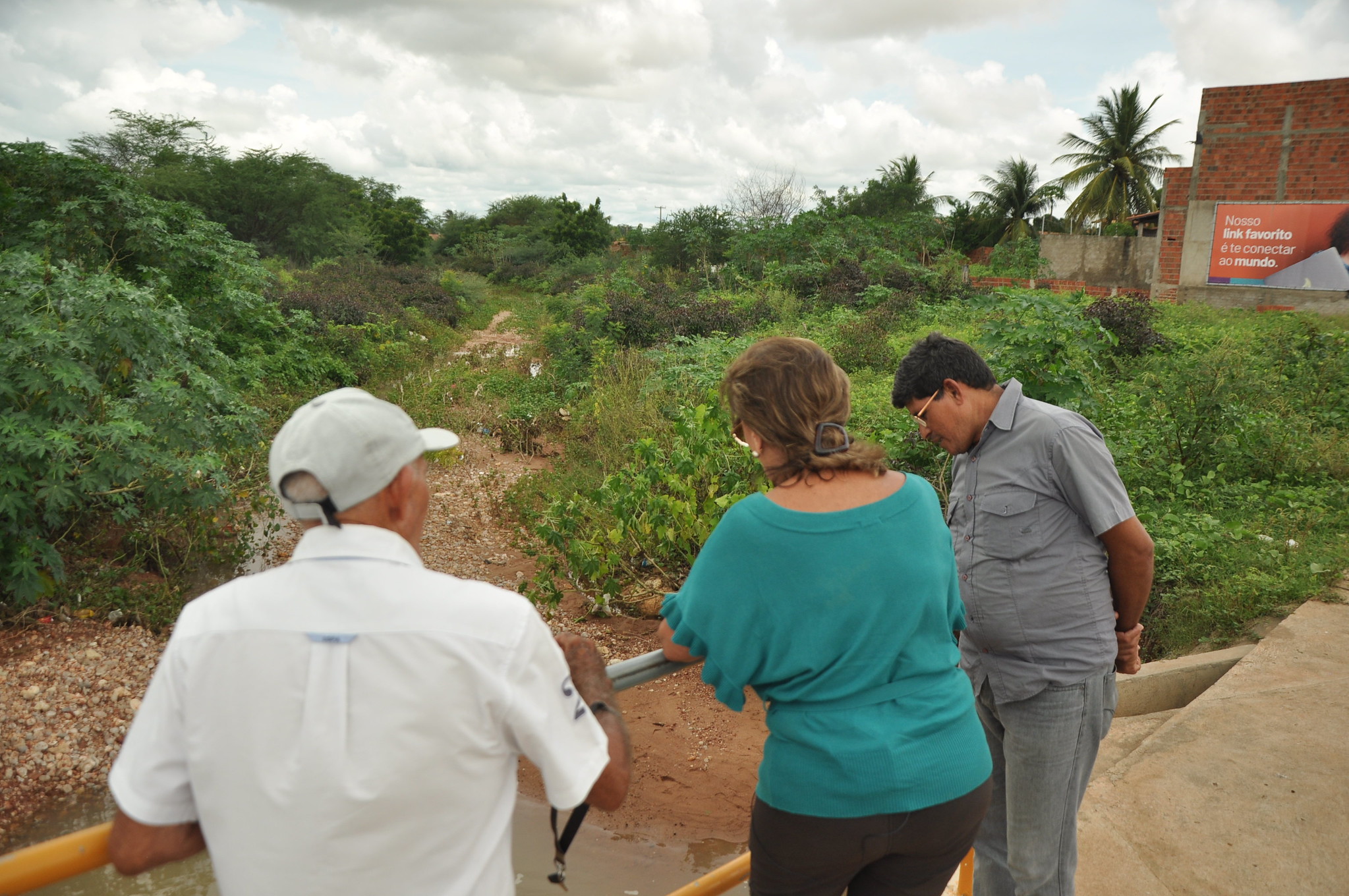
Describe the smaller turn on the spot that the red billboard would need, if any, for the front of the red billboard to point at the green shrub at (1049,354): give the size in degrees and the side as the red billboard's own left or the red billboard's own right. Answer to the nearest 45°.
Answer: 0° — it already faces it

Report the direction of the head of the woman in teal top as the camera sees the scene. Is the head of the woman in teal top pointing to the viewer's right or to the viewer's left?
to the viewer's left

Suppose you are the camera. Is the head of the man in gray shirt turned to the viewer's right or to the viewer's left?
to the viewer's left

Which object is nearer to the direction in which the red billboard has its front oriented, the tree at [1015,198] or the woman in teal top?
the woman in teal top

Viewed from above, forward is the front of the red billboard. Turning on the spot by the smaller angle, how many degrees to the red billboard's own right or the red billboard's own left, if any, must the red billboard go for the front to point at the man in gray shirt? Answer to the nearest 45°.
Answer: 0° — it already faces them

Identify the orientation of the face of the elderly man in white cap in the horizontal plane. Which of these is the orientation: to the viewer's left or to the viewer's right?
to the viewer's right

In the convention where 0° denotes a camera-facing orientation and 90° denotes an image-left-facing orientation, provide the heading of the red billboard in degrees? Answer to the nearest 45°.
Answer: approximately 0°

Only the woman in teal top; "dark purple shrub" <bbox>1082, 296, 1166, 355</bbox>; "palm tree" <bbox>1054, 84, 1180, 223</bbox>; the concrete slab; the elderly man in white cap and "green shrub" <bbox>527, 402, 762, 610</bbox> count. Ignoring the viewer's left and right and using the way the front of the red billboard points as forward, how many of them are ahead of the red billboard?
5

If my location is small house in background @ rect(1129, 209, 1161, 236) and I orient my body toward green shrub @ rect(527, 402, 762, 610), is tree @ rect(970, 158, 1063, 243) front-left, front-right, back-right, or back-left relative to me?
back-right

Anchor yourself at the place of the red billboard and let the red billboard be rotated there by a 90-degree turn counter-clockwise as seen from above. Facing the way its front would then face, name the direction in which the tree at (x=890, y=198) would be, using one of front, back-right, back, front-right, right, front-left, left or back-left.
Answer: back-left
